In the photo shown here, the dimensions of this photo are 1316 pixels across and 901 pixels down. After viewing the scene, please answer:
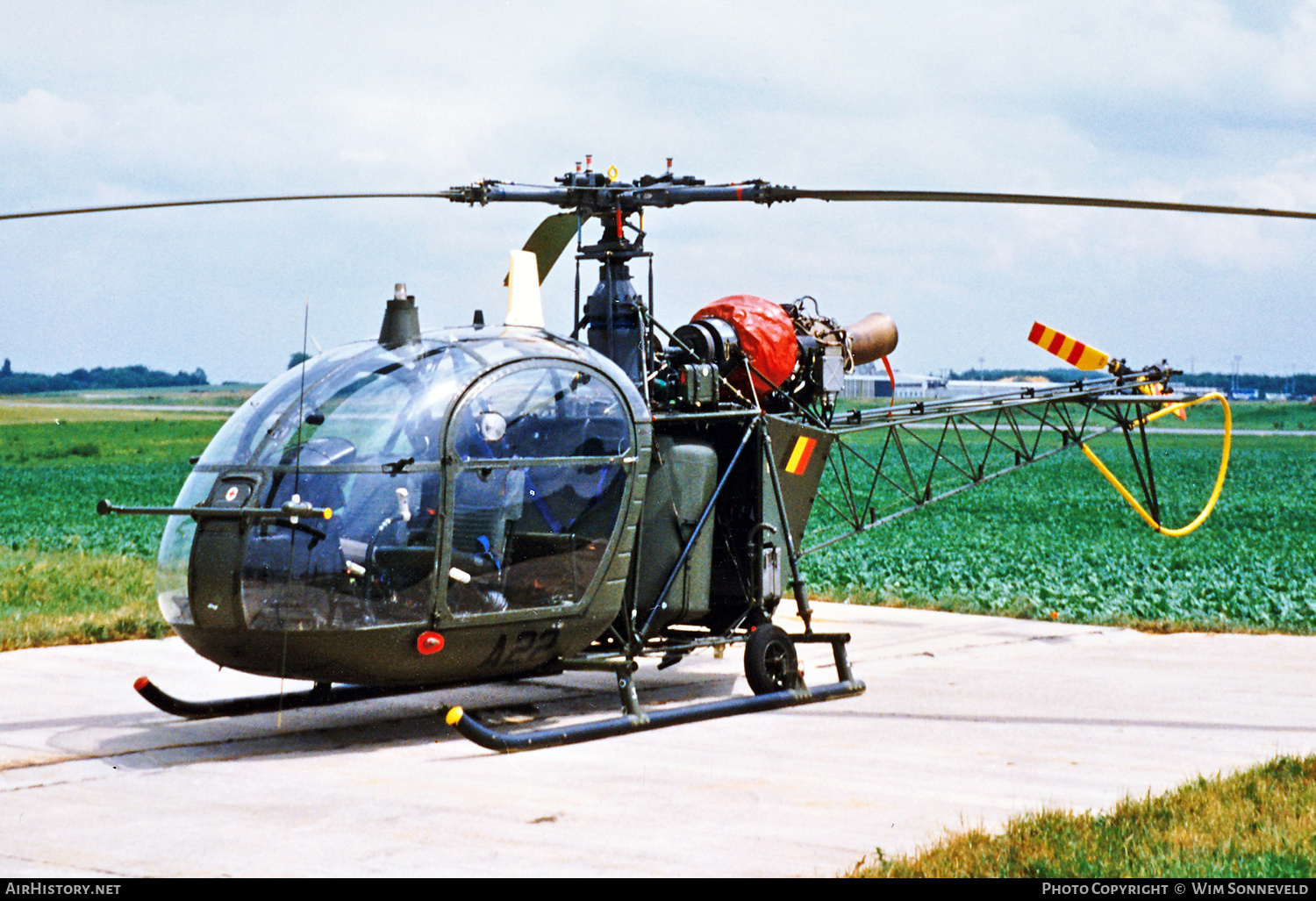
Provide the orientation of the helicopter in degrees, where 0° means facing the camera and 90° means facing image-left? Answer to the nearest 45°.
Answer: approximately 45°
